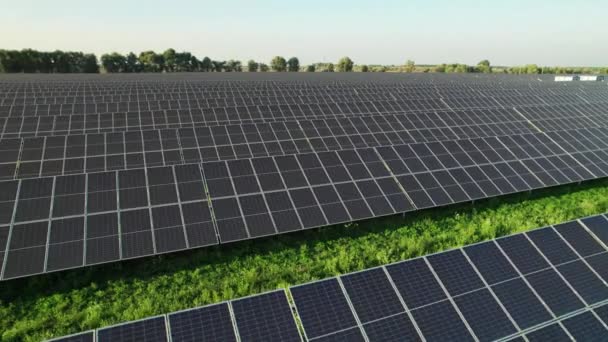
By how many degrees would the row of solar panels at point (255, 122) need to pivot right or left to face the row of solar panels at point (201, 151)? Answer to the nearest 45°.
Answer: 0° — it already faces it

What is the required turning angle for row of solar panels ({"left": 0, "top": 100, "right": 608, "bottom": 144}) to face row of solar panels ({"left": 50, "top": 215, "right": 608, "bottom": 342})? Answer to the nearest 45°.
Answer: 0° — it already faces it

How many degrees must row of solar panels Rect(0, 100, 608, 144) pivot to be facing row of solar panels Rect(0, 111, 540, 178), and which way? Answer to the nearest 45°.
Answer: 0° — it already faces it

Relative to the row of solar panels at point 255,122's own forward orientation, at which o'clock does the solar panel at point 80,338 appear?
The solar panel is roughly at 12 o'clock from the row of solar panels.

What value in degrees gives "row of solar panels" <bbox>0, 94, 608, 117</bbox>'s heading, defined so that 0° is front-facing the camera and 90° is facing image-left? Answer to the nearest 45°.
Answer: approximately 0°

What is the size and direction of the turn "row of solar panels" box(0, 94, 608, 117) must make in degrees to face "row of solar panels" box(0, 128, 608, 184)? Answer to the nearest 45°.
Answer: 0° — it already faces it

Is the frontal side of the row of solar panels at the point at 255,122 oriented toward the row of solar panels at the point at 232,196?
yes

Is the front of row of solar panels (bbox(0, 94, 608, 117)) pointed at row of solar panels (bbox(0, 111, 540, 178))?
yes

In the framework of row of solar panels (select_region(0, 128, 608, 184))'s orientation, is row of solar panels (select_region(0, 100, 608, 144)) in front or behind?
behind
